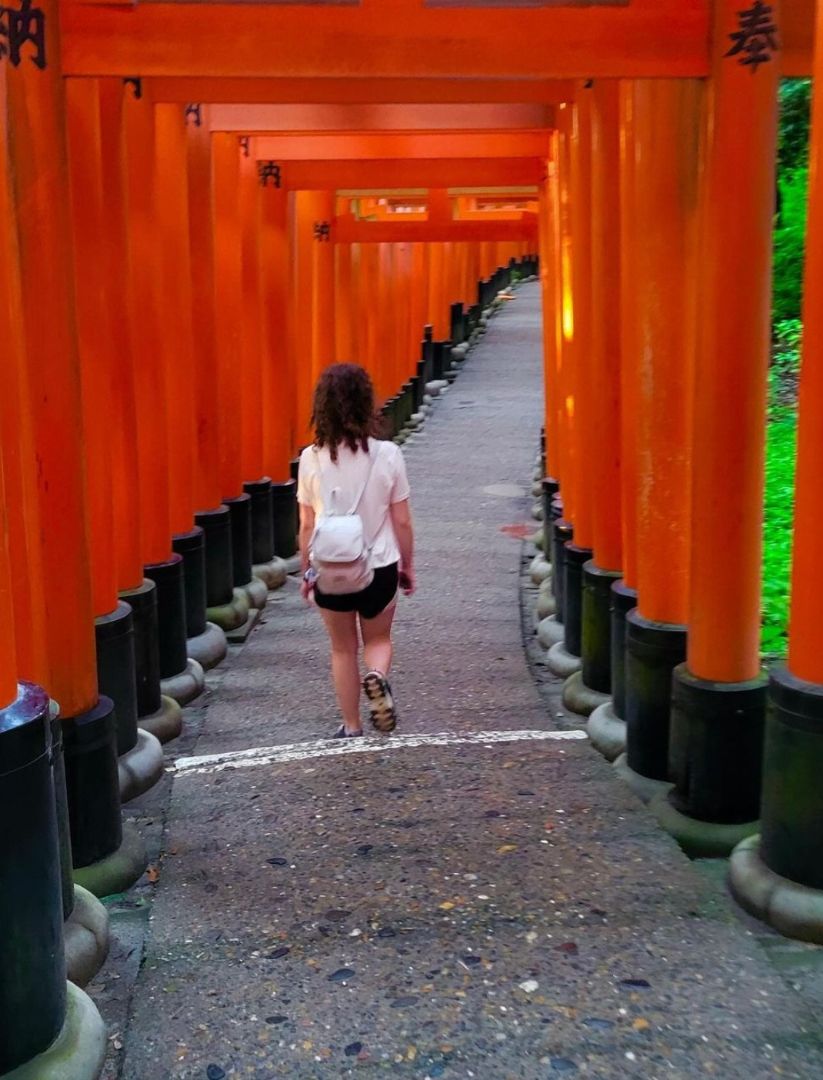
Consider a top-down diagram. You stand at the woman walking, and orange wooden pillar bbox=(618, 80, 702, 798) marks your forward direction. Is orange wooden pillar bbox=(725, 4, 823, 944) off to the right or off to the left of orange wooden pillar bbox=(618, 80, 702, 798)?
right

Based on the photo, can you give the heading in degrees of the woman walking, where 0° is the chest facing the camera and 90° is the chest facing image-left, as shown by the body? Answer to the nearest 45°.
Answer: approximately 180°

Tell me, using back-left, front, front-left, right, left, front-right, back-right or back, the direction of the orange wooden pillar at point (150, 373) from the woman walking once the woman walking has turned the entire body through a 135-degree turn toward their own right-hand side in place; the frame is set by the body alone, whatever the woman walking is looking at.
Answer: back

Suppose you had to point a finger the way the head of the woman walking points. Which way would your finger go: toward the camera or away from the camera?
away from the camera

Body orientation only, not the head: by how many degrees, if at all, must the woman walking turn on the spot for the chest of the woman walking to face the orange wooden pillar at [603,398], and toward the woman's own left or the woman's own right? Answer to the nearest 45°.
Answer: approximately 45° to the woman's own right

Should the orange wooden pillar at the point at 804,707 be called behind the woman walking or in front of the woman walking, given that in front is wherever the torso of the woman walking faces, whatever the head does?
behind

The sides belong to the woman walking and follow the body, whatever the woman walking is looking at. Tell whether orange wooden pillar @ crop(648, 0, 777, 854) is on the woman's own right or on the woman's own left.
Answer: on the woman's own right

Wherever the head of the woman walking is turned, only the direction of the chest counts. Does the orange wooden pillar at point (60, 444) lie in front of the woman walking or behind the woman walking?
behind

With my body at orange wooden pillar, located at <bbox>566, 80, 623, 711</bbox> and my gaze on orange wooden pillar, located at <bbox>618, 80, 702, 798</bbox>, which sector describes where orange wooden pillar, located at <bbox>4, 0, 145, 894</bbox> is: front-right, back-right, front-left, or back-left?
front-right

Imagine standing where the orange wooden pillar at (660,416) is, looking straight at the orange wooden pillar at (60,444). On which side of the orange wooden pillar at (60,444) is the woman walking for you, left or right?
right

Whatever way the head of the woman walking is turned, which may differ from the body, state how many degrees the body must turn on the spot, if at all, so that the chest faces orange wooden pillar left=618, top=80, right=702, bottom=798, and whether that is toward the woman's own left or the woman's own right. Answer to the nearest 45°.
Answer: approximately 90° to the woman's own right
